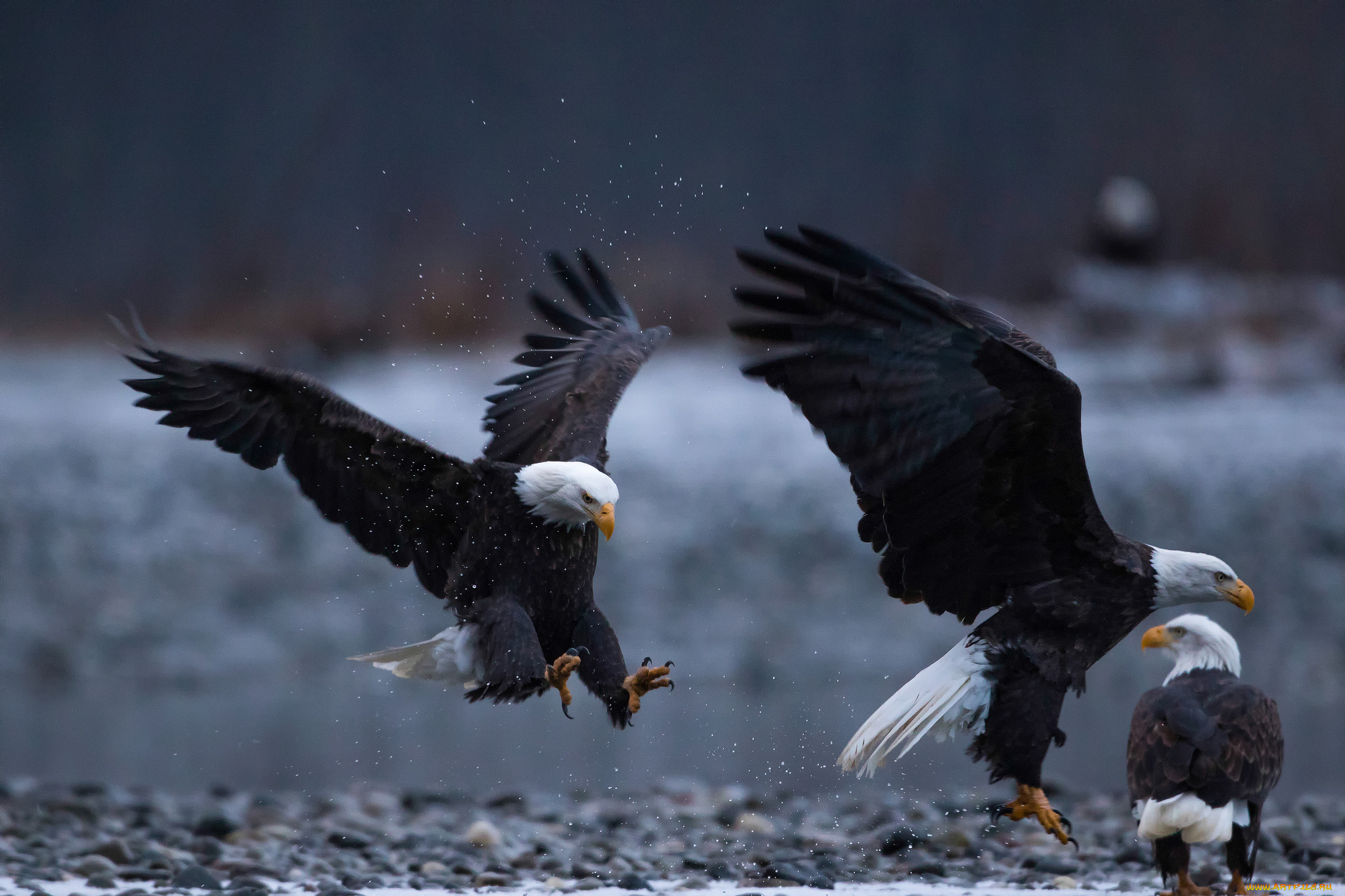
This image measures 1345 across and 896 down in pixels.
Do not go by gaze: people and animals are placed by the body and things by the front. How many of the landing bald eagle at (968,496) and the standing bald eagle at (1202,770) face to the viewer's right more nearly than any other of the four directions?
1

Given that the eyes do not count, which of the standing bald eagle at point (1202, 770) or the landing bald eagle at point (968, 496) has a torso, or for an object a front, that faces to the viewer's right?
the landing bald eagle

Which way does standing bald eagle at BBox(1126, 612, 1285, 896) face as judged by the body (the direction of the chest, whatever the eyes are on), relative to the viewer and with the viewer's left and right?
facing away from the viewer

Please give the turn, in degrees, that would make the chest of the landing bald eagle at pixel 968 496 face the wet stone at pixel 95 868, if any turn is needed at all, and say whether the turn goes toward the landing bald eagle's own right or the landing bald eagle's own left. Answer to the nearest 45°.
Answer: approximately 180°

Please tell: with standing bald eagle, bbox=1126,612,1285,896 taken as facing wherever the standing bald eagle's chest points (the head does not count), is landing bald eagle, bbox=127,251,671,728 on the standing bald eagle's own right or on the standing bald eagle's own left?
on the standing bald eagle's own left

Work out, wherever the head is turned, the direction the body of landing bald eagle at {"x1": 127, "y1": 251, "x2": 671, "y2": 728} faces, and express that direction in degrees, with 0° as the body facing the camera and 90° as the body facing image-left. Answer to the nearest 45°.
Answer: approximately 315°

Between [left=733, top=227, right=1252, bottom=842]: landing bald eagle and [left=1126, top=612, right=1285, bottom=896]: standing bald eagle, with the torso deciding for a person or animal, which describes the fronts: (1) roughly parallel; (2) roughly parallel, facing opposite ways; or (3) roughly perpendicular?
roughly perpendicular

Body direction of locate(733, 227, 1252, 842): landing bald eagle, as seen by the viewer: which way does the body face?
to the viewer's right

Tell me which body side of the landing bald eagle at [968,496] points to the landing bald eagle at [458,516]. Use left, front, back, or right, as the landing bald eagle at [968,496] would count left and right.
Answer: back

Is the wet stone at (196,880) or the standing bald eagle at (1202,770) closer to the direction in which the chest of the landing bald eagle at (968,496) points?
the standing bald eagle
